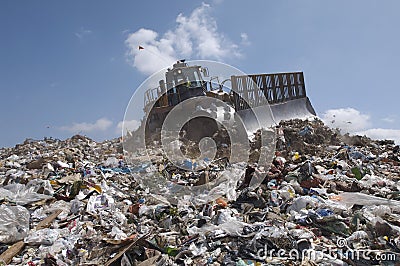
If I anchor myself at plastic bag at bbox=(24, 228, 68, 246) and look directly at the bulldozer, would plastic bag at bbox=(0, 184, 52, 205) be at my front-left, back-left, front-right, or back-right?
front-left

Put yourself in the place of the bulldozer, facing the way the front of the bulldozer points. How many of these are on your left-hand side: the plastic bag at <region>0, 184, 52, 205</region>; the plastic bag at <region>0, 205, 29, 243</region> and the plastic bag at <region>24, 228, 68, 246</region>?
0

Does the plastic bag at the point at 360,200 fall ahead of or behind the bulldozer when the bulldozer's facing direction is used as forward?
ahead

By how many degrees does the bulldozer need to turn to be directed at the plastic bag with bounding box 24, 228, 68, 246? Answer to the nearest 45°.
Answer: approximately 45° to its right

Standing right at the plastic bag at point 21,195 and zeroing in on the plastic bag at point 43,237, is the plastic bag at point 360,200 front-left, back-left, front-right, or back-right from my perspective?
front-left

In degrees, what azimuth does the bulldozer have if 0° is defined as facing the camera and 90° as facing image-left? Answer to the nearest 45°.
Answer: approximately 315°

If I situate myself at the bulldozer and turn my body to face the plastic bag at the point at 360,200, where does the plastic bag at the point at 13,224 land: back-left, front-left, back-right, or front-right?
front-right

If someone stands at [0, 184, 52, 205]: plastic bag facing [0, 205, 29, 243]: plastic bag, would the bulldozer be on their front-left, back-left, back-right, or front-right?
back-left

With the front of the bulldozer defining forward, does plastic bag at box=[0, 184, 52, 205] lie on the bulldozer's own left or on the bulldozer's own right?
on the bulldozer's own right

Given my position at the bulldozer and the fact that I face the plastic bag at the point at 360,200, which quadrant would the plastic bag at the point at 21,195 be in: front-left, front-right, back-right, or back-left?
front-right

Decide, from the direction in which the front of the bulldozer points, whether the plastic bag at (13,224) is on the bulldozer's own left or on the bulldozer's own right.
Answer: on the bulldozer's own right
